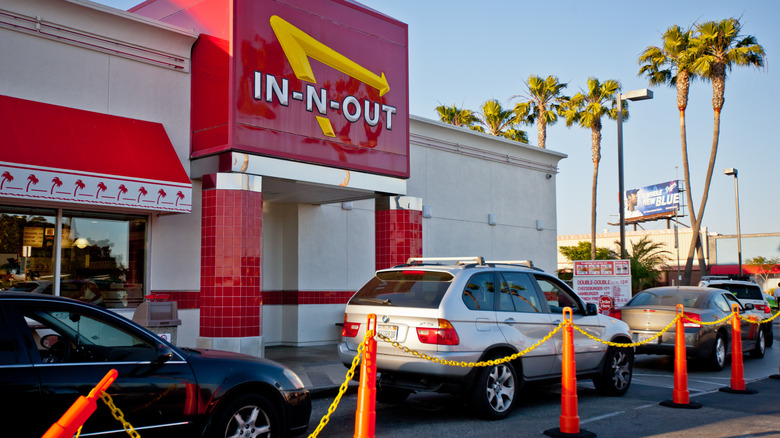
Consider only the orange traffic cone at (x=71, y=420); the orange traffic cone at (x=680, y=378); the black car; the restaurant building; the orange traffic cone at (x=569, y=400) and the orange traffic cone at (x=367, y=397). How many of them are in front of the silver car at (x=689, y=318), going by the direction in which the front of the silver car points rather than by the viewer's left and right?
0

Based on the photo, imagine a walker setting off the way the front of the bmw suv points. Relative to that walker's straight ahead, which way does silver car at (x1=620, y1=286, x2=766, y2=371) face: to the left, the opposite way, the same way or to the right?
the same way

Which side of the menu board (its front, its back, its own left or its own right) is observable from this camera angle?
front

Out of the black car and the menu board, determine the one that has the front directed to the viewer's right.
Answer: the black car

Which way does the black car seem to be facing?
to the viewer's right

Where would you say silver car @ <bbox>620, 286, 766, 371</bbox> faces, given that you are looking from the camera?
facing away from the viewer and to the right of the viewer

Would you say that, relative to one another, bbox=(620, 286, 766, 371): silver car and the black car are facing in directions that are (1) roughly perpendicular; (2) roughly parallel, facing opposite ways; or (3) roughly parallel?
roughly parallel

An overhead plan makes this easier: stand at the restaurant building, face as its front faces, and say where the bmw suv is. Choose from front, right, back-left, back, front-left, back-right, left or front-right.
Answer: front

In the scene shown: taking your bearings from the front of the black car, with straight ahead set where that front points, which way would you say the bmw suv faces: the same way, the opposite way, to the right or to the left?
the same way

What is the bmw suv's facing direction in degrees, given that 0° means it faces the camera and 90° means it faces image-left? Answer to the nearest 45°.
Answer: approximately 225°

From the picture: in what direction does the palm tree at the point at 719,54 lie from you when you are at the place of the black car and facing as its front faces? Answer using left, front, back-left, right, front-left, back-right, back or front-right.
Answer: front-left

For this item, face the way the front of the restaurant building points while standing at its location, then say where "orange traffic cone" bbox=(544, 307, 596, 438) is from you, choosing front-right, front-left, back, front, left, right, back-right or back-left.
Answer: front

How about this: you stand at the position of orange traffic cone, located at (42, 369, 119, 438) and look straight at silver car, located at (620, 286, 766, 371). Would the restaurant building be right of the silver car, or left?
left

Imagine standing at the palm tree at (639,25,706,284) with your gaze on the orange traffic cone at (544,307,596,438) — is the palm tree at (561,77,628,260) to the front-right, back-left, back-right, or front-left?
back-right

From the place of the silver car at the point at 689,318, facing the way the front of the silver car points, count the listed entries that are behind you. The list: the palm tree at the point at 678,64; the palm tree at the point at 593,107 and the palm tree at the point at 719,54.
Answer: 0

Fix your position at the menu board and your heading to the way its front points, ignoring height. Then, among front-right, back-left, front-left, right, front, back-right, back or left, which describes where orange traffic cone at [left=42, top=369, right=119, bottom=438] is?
front

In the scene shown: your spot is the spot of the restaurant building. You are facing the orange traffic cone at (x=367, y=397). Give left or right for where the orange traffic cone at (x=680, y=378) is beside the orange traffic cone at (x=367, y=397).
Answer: left

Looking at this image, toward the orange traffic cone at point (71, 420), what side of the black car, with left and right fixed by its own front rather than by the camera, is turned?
right

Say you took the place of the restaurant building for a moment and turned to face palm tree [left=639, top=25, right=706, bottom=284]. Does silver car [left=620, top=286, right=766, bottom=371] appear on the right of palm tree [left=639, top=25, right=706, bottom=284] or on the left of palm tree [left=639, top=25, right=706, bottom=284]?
right

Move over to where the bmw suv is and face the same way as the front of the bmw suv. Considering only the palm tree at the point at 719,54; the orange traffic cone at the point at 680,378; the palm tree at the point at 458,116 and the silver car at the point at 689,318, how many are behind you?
0

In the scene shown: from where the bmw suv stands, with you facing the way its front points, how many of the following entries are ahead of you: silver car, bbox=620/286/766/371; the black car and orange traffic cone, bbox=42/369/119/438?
1

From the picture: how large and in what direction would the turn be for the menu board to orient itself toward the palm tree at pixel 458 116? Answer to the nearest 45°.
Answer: approximately 180°

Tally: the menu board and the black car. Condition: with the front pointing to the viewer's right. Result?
1
